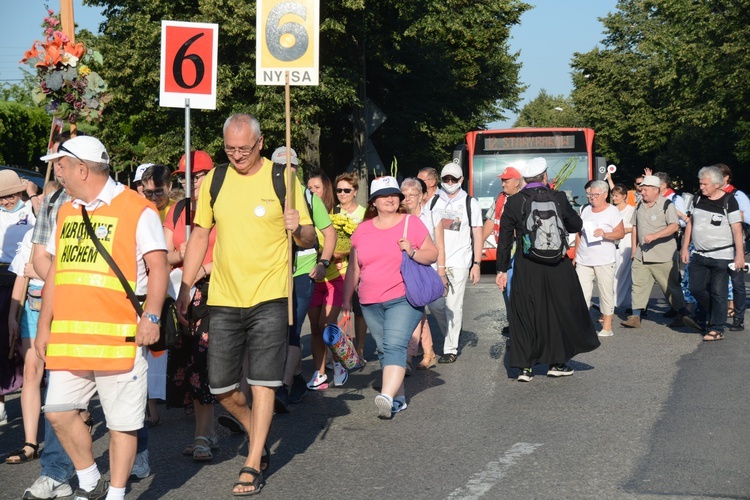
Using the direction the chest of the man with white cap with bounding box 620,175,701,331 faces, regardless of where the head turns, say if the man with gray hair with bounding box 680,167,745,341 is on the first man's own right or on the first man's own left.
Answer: on the first man's own left

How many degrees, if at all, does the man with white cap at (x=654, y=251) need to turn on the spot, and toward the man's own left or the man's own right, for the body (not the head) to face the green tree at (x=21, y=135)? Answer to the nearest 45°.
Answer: approximately 90° to the man's own right

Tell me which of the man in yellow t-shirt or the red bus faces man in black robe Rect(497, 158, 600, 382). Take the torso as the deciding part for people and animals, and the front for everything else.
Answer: the red bus

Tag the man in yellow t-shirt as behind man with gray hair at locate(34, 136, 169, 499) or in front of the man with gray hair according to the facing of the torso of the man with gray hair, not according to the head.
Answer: behind

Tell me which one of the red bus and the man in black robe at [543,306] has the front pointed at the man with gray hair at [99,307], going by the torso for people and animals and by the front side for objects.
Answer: the red bus

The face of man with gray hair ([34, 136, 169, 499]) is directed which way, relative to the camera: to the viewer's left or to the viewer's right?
to the viewer's left

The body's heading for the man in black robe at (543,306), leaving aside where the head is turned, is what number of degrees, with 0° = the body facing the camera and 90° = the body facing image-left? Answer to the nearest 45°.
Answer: approximately 180°

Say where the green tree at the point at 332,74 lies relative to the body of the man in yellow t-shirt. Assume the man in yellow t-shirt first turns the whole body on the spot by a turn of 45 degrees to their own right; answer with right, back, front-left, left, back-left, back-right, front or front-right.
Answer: back-right

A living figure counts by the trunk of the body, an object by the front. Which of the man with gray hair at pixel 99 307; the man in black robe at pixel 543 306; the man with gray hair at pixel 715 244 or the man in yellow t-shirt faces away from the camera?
the man in black robe
